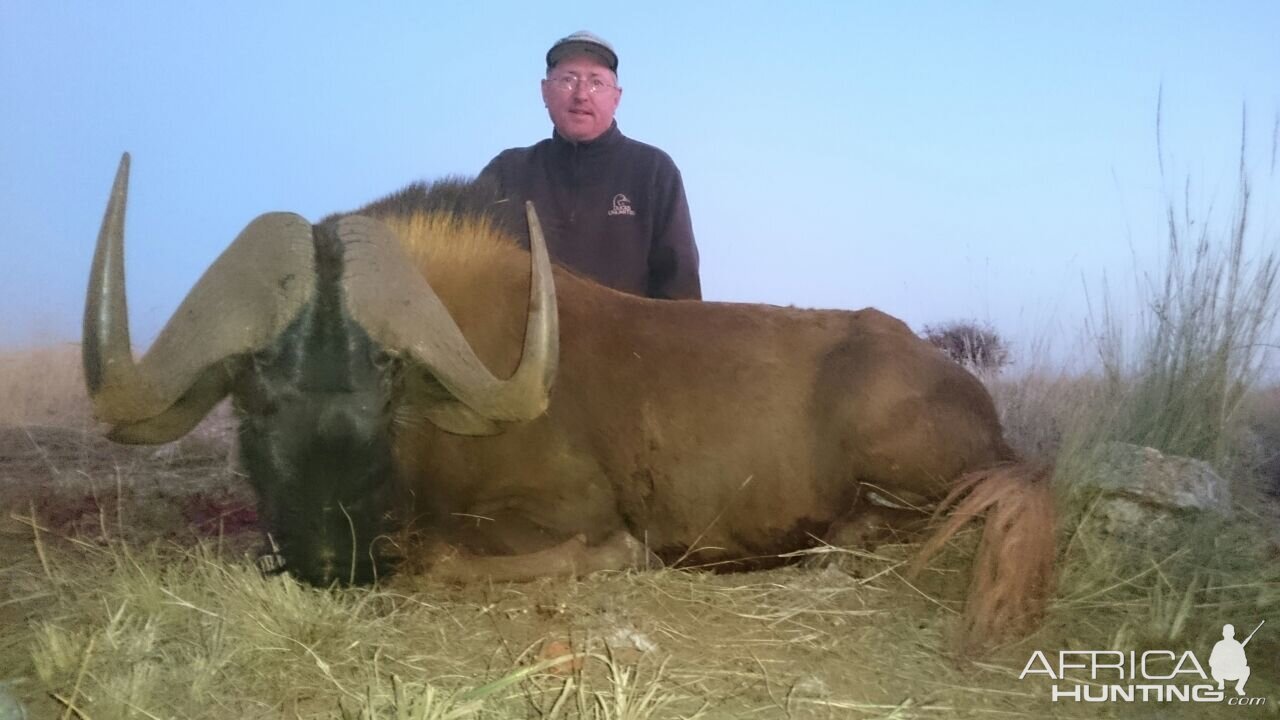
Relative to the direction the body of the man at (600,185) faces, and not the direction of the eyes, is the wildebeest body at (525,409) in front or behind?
in front

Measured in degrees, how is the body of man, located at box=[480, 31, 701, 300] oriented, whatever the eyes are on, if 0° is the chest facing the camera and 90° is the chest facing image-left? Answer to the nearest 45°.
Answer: approximately 0°

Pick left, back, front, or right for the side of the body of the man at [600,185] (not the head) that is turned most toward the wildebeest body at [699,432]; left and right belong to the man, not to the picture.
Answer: front

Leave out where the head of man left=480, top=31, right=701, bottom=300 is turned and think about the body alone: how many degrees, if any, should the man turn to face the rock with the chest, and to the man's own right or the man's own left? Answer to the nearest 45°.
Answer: approximately 45° to the man's own left

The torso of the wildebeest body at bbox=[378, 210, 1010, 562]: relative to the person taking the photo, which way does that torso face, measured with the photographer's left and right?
facing to the left of the viewer

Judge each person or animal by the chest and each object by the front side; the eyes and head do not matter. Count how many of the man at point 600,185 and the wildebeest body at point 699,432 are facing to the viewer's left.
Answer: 1

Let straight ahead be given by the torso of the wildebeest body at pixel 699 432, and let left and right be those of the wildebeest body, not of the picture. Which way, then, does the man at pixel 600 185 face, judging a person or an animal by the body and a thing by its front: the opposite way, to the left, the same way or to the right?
to the left

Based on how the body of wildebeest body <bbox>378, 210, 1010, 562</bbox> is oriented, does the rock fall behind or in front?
behind

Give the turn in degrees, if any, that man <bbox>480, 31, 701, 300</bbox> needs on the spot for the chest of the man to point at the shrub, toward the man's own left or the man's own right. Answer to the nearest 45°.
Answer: approximately 135° to the man's own left
